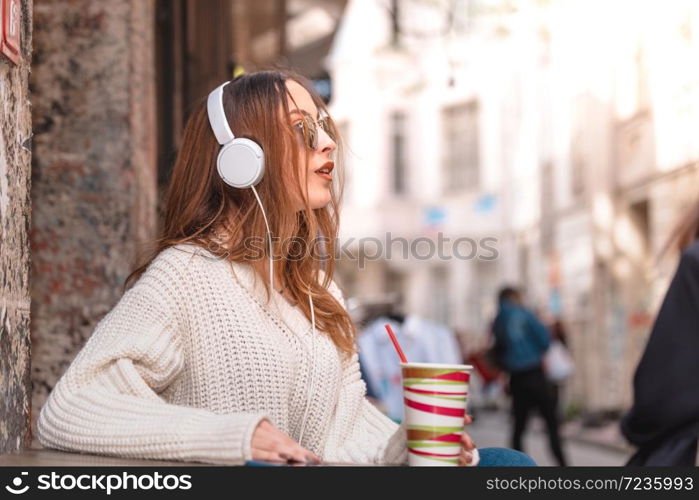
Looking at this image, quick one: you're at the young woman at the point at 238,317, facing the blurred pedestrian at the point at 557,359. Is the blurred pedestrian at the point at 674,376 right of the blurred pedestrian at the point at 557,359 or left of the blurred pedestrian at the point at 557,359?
right

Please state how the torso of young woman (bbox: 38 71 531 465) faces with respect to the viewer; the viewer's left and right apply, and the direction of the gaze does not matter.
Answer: facing the viewer and to the right of the viewer

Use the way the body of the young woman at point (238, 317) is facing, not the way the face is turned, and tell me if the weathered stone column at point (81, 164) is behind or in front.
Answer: behind

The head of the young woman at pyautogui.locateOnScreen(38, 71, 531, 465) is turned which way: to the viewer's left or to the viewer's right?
to the viewer's right

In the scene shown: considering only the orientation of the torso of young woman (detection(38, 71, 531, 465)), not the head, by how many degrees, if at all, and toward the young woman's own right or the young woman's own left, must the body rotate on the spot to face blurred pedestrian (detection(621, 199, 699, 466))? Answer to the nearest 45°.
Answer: approximately 45° to the young woman's own left

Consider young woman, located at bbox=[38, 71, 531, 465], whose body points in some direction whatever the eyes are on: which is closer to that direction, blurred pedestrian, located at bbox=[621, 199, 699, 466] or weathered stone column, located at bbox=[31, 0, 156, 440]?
the blurred pedestrian
